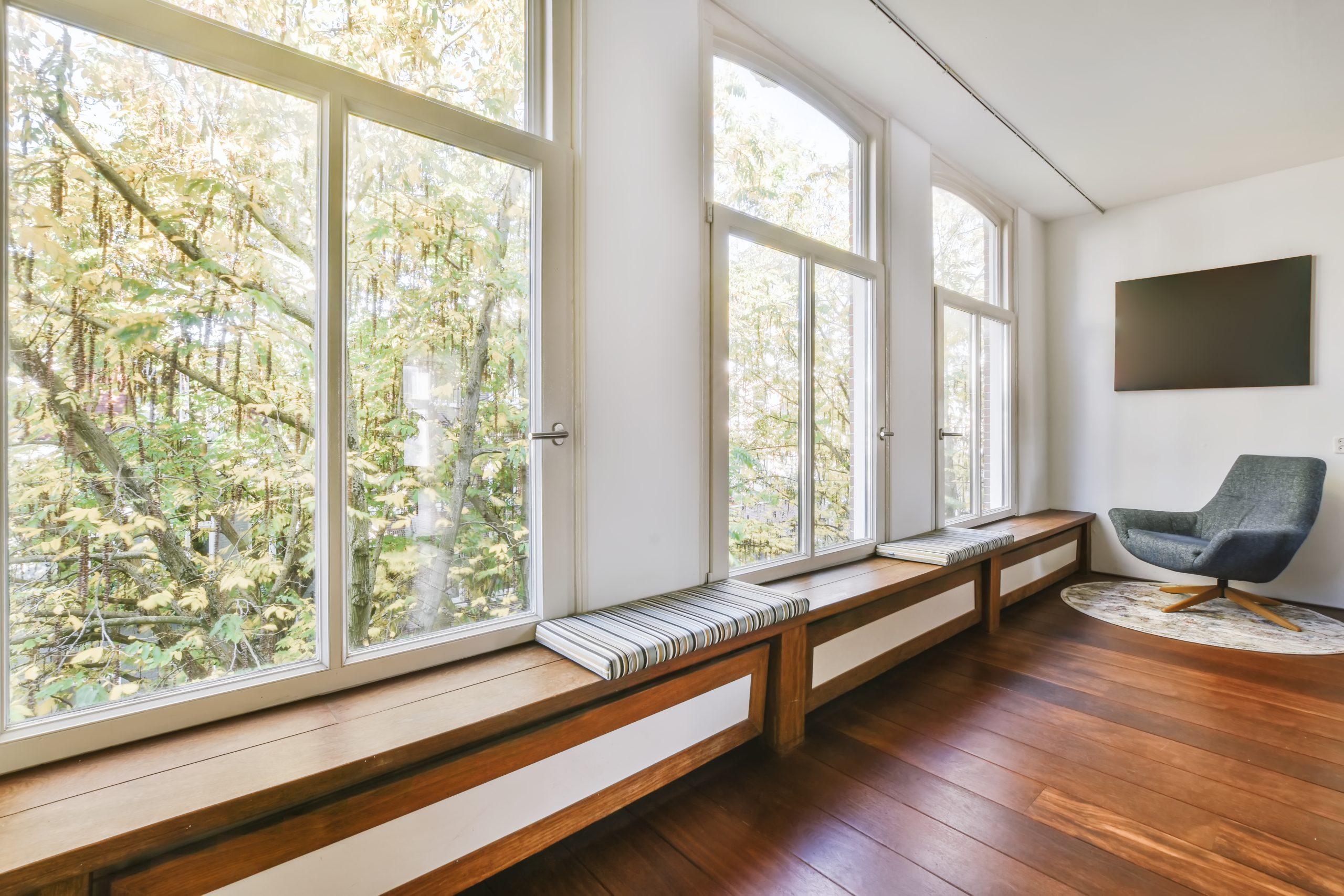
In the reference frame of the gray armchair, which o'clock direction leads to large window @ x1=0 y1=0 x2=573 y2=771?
The large window is roughly at 11 o'clock from the gray armchair.

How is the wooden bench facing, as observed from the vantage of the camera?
facing the viewer and to the right of the viewer

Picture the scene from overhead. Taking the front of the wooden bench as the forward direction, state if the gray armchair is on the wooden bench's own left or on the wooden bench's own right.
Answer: on the wooden bench's own left

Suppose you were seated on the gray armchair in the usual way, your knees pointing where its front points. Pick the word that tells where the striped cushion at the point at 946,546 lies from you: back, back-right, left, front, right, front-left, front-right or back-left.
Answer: front

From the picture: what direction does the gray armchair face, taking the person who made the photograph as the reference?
facing the viewer and to the left of the viewer

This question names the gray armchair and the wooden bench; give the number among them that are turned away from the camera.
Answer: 0

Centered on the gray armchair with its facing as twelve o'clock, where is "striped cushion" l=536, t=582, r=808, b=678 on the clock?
The striped cushion is roughly at 11 o'clock from the gray armchair.

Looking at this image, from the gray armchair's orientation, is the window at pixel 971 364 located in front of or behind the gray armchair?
in front

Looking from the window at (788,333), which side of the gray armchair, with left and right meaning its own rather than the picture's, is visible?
front
